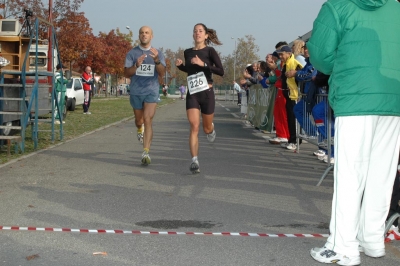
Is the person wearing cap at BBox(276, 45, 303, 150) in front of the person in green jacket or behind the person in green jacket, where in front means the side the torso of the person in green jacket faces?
in front

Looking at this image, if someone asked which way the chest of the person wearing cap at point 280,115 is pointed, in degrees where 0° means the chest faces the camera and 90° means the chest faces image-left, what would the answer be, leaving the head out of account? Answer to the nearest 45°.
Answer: approximately 90°

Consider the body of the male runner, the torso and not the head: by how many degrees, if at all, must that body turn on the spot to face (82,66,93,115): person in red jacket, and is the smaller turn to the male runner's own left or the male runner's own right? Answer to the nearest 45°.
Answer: approximately 180°

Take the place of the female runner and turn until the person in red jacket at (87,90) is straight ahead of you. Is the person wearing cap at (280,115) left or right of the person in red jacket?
right

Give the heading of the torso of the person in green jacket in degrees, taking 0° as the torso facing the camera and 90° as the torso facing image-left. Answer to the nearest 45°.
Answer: approximately 135°

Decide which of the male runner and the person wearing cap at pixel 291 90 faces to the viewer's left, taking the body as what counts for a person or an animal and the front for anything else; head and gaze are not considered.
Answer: the person wearing cap

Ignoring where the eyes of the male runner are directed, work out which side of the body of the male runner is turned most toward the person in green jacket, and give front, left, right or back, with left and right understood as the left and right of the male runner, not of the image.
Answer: front

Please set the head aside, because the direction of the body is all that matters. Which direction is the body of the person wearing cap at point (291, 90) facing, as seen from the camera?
to the viewer's left

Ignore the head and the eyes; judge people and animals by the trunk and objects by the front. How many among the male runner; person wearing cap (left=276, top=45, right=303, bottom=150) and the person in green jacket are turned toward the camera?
1

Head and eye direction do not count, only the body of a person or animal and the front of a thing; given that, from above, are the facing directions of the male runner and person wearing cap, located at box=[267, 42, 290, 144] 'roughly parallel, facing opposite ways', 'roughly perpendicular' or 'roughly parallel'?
roughly perpendicular

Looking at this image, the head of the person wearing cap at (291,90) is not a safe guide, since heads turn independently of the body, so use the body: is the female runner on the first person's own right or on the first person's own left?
on the first person's own left
